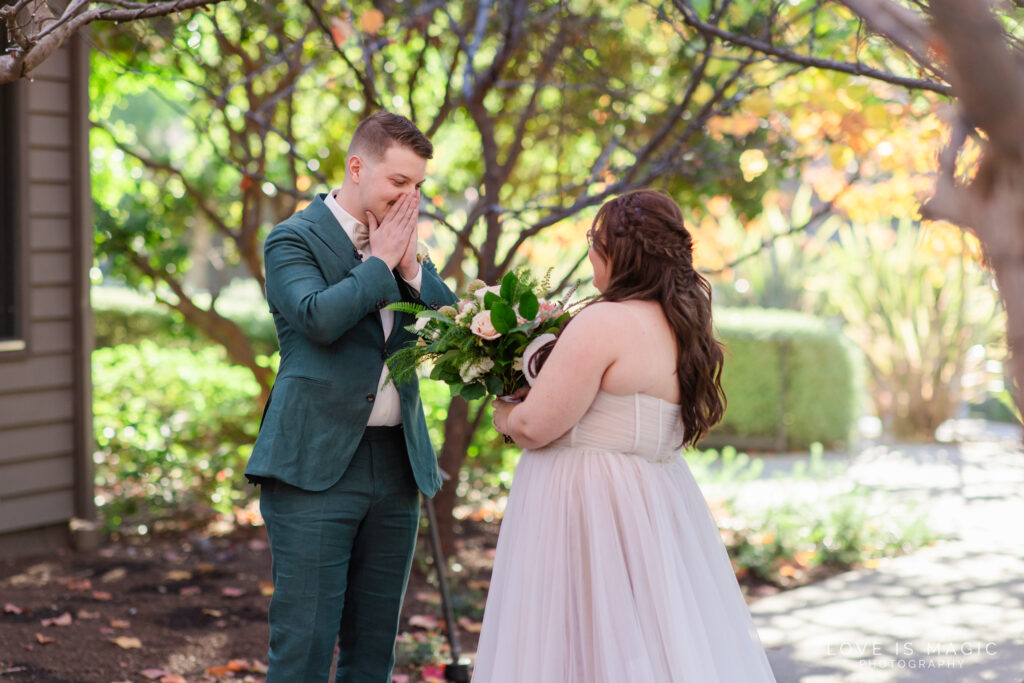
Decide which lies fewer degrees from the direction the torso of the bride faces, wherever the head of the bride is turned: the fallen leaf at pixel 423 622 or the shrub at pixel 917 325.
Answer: the fallen leaf

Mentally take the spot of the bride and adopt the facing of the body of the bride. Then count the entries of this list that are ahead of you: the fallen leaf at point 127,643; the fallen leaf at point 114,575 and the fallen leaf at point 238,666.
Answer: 3

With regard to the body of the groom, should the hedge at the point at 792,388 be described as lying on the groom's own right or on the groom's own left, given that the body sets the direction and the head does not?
on the groom's own left

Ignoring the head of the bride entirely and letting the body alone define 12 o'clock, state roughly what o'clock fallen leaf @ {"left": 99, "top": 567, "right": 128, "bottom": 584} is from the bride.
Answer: The fallen leaf is roughly at 12 o'clock from the bride.

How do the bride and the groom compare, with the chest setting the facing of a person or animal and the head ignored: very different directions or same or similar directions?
very different directions

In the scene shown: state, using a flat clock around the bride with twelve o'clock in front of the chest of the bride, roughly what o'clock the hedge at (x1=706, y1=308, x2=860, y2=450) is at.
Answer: The hedge is roughly at 2 o'clock from the bride.

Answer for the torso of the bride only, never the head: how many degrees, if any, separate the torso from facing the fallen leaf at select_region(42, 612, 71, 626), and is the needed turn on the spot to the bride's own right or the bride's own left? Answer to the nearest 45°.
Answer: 0° — they already face it

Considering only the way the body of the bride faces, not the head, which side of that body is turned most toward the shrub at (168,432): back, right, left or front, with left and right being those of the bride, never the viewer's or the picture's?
front

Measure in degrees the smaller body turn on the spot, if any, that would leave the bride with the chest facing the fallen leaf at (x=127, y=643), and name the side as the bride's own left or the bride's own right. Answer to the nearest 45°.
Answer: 0° — they already face it

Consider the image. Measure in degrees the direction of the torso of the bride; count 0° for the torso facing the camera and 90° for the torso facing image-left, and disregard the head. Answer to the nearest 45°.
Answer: approximately 135°

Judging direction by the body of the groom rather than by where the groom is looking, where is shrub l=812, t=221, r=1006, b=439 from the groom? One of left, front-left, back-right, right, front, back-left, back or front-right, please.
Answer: left

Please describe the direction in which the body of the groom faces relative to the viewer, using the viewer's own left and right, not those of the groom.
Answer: facing the viewer and to the right of the viewer
